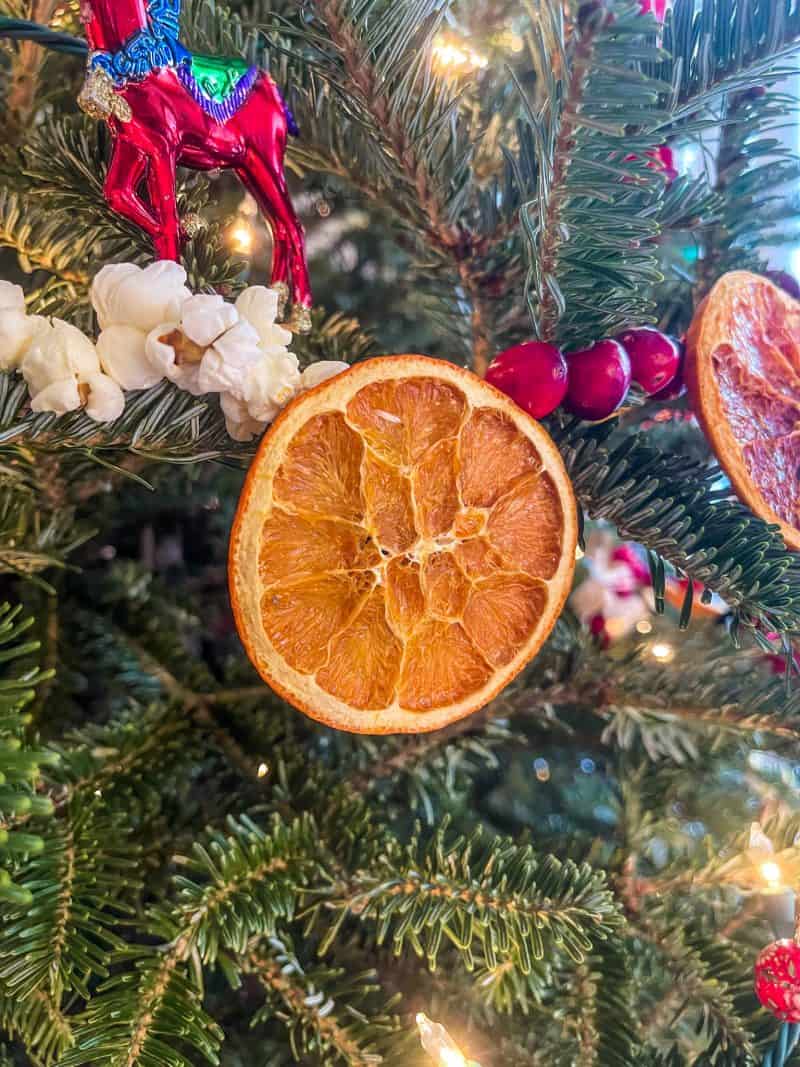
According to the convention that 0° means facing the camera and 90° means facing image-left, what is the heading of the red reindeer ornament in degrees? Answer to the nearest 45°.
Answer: approximately 90°
